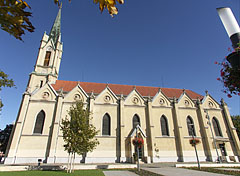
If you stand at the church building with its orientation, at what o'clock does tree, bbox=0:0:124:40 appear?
The tree is roughly at 12 o'clock from the church building.

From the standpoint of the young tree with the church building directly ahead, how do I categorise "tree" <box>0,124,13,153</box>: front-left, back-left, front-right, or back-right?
front-left

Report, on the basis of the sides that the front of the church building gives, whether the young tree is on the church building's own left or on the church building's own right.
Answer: on the church building's own left

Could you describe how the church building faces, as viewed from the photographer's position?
facing to the left of the viewer

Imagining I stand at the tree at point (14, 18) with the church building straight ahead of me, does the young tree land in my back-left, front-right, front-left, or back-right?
front-left

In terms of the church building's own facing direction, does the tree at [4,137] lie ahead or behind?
ahead

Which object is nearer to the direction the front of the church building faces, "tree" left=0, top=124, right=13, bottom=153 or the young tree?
the tree

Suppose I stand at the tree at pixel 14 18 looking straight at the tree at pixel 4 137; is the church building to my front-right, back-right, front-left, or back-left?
front-right
